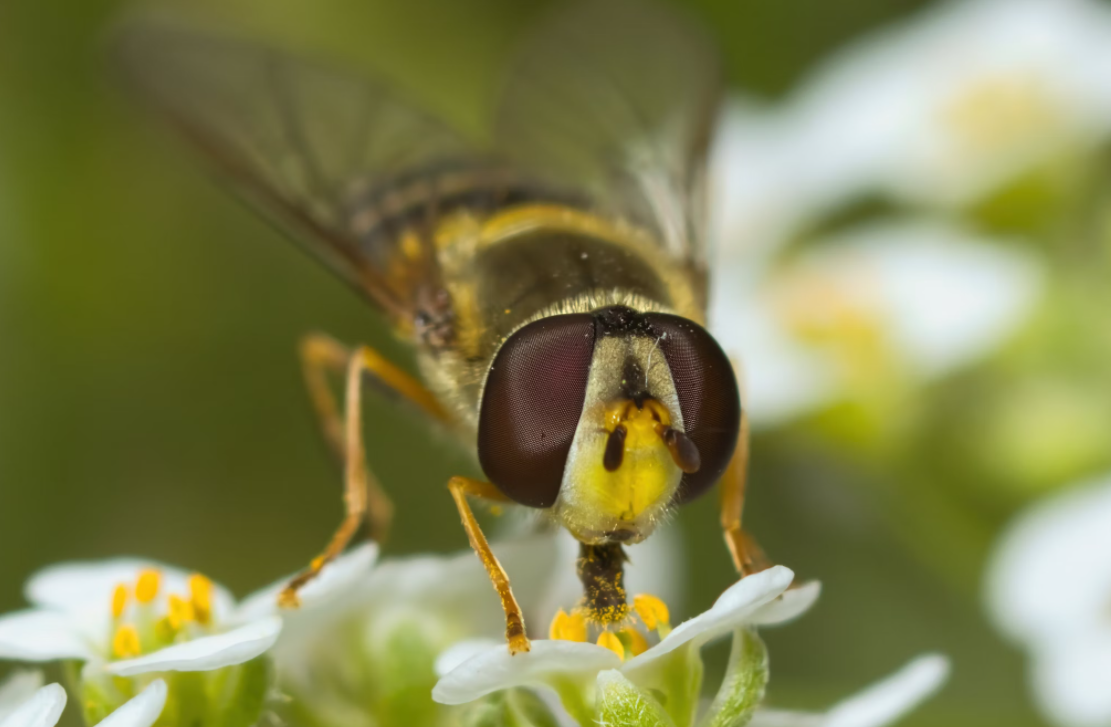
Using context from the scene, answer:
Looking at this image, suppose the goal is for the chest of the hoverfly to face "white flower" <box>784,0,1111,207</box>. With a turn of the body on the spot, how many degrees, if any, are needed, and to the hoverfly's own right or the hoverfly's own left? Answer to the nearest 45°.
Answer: approximately 90° to the hoverfly's own left

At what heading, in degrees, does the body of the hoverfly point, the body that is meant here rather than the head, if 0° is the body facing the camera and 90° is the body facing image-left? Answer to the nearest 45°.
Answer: approximately 315°

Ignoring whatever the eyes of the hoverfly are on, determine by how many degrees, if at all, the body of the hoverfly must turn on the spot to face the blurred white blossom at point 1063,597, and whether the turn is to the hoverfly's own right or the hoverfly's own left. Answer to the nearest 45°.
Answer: approximately 90° to the hoverfly's own left
